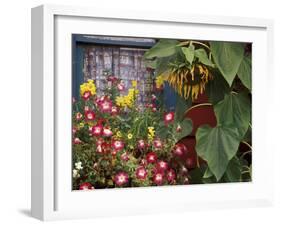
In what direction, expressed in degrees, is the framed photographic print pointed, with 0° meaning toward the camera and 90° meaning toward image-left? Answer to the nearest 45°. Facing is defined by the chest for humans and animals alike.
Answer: approximately 315°
